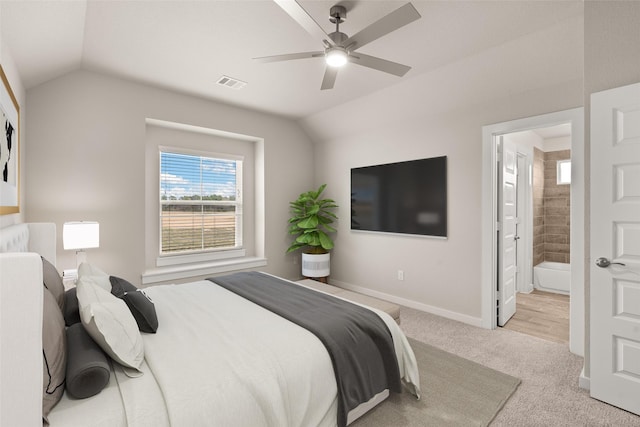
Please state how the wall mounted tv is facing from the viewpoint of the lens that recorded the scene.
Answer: facing the viewer and to the left of the viewer

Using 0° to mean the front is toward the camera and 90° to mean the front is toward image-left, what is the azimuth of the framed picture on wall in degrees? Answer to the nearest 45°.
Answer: approximately 270°

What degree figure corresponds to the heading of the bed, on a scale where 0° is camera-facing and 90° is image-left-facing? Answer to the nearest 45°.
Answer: approximately 270°

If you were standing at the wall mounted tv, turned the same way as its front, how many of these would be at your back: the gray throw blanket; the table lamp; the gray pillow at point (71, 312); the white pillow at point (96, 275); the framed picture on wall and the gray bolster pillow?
0

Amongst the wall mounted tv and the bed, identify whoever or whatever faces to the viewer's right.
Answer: the bed

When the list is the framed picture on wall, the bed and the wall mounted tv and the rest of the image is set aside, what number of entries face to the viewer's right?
2

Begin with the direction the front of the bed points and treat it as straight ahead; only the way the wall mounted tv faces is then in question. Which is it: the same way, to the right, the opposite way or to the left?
the opposite way

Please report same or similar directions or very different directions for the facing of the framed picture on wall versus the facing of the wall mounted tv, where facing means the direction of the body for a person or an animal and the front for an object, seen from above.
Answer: very different directions

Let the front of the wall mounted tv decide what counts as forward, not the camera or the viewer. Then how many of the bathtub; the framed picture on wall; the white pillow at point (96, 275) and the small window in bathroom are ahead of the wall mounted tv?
2

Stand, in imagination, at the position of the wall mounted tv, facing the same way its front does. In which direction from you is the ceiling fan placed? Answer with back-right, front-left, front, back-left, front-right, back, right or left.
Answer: front-left

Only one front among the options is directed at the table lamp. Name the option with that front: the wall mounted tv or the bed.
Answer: the wall mounted tv

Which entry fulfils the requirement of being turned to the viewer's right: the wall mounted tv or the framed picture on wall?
the framed picture on wall

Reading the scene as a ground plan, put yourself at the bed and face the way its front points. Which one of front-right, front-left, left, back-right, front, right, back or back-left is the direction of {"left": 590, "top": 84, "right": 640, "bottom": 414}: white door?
front

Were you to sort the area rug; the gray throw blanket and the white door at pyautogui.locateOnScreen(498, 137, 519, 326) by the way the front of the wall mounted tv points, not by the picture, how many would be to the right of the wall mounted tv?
0

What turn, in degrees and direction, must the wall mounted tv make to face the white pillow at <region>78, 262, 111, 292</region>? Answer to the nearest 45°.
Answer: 0° — it already faces it

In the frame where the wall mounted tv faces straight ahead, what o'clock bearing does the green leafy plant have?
The green leafy plant is roughly at 2 o'clock from the wall mounted tv.

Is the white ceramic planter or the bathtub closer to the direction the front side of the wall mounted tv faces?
the white ceramic planter

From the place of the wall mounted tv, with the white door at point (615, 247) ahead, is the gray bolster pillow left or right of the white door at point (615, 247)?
right

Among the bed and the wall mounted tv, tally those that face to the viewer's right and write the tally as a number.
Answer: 1
